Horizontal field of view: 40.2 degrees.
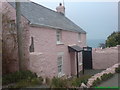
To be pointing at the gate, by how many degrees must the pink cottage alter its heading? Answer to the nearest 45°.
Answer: approximately 90° to its left

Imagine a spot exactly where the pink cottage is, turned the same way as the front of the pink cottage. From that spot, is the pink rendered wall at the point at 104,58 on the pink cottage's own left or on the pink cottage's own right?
on the pink cottage's own left

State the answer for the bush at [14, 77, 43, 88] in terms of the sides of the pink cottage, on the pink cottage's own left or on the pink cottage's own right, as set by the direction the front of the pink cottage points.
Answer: on the pink cottage's own right

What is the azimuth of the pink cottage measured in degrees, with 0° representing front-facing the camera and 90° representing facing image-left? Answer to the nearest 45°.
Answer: approximately 315°

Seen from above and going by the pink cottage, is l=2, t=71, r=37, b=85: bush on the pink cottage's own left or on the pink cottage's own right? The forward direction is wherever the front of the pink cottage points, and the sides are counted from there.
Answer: on the pink cottage's own right
